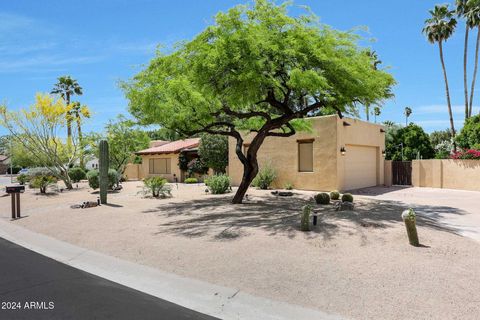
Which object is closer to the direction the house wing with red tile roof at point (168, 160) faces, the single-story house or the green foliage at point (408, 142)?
the single-story house

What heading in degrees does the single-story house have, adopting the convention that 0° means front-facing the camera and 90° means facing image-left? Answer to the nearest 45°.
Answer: approximately 315°

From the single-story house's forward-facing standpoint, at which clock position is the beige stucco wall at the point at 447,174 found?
The beige stucco wall is roughly at 10 o'clock from the single-story house.

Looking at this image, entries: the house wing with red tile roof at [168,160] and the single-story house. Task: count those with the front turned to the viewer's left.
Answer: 0

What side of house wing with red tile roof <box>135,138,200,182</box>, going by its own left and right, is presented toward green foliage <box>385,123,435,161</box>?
left

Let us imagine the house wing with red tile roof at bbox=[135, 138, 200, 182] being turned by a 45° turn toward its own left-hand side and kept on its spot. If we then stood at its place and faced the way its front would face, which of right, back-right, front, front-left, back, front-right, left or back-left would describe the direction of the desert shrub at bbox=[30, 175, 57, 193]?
right

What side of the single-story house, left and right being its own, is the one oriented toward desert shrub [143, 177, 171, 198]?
right

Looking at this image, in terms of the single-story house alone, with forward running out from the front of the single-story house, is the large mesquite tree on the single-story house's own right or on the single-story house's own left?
on the single-story house's own right

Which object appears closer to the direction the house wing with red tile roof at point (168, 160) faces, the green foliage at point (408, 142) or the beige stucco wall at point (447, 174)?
the beige stucco wall

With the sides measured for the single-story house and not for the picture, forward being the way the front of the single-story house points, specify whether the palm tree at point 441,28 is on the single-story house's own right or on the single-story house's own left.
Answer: on the single-story house's own left

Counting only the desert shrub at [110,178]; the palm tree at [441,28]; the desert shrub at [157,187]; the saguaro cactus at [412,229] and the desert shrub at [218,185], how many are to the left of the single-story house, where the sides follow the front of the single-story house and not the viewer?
1

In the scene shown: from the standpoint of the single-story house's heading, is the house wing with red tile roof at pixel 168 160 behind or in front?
behind

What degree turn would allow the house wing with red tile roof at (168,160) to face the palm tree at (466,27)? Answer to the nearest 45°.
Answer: approximately 90° to its left

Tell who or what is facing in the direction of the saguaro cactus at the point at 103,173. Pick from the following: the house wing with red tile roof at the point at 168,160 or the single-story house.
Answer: the house wing with red tile roof

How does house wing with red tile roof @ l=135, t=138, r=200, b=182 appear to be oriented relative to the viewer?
toward the camera

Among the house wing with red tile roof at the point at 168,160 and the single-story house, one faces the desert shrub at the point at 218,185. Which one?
the house wing with red tile roof

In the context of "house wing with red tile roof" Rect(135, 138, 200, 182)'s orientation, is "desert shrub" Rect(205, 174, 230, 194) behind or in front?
in front

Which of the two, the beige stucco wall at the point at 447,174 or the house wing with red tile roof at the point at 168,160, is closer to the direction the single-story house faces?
the beige stucco wall

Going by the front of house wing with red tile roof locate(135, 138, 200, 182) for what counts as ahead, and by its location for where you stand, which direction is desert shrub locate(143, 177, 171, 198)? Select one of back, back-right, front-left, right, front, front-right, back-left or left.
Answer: front

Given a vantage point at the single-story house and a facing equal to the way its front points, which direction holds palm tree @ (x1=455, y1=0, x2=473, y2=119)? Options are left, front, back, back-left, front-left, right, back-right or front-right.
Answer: left
